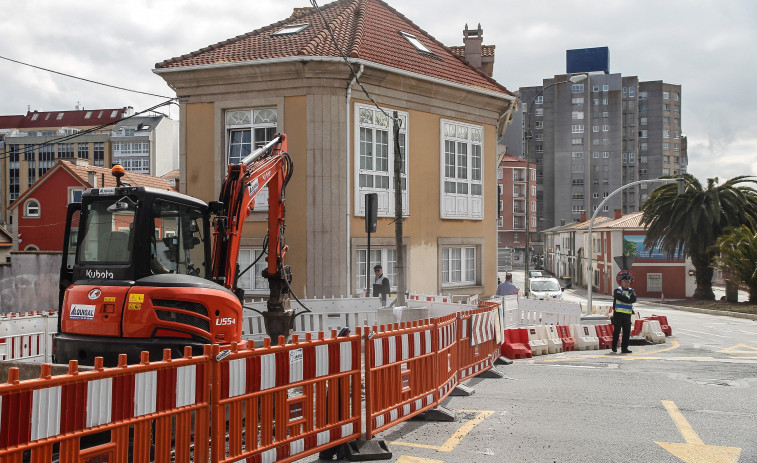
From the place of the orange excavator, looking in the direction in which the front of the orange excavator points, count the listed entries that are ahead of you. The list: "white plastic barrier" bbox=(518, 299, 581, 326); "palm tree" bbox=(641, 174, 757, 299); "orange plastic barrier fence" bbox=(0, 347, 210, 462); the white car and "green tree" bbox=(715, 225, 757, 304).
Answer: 4

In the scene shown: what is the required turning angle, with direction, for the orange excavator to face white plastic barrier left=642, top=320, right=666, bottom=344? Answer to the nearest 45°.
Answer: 0° — it already faces it

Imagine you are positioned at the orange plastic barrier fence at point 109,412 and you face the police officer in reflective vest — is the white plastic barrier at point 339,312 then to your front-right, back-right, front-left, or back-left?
front-left

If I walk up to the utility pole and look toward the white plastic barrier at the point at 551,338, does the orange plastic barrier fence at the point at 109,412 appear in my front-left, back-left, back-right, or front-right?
front-right

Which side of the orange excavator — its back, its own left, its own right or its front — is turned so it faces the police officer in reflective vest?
front

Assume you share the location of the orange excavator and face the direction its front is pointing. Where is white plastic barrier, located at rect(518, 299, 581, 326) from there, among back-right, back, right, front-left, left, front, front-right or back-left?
front

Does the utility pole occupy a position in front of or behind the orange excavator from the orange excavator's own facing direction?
in front

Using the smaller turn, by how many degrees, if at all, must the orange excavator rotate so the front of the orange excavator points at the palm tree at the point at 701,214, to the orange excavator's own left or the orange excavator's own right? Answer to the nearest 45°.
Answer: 0° — it already faces it

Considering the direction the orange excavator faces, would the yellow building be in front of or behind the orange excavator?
in front

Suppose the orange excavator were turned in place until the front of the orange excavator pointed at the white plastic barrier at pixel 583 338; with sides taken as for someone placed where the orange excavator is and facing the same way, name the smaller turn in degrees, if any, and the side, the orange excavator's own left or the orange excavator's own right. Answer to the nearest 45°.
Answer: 0° — it already faces it

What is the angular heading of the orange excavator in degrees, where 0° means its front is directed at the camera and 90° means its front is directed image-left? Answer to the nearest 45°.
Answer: approximately 225°

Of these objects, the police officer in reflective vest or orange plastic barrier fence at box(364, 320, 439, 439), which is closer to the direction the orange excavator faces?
the police officer in reflective vest

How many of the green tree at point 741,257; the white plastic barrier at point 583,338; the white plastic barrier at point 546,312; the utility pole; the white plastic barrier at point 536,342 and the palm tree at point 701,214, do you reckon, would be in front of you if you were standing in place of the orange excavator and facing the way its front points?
6

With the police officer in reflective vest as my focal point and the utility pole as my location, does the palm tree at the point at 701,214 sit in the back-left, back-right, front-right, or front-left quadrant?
front-left

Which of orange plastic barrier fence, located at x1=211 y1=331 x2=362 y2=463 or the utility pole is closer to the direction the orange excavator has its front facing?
the utility pole
